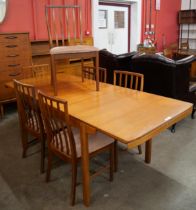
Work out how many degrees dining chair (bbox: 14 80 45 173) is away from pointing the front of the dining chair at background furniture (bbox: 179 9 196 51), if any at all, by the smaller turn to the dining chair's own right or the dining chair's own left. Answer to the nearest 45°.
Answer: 0° — it already faces it

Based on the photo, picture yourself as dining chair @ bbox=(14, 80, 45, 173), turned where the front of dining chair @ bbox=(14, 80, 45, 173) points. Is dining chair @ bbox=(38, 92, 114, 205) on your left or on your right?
on your right

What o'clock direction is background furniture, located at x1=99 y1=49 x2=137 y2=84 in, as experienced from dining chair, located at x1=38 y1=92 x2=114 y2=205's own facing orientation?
The background furniture is roughly at 11 o'clock from the dining chair.

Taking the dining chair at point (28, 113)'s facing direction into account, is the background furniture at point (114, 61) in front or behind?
in front

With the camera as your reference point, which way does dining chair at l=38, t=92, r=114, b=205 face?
facing away from the viewer and to the right of the viewer

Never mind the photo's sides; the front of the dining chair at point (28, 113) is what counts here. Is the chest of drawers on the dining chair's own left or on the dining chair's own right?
on the dining chair's own left

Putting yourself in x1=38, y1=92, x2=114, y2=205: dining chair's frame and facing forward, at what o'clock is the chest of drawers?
The chest of drawers is roughly at 10 o'clock from the dining chair.

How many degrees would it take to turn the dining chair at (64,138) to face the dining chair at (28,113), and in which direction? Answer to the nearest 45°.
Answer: approximately 90° to its left

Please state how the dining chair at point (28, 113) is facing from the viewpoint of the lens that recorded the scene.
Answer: facing away from the viewer and to the right of the viewer
